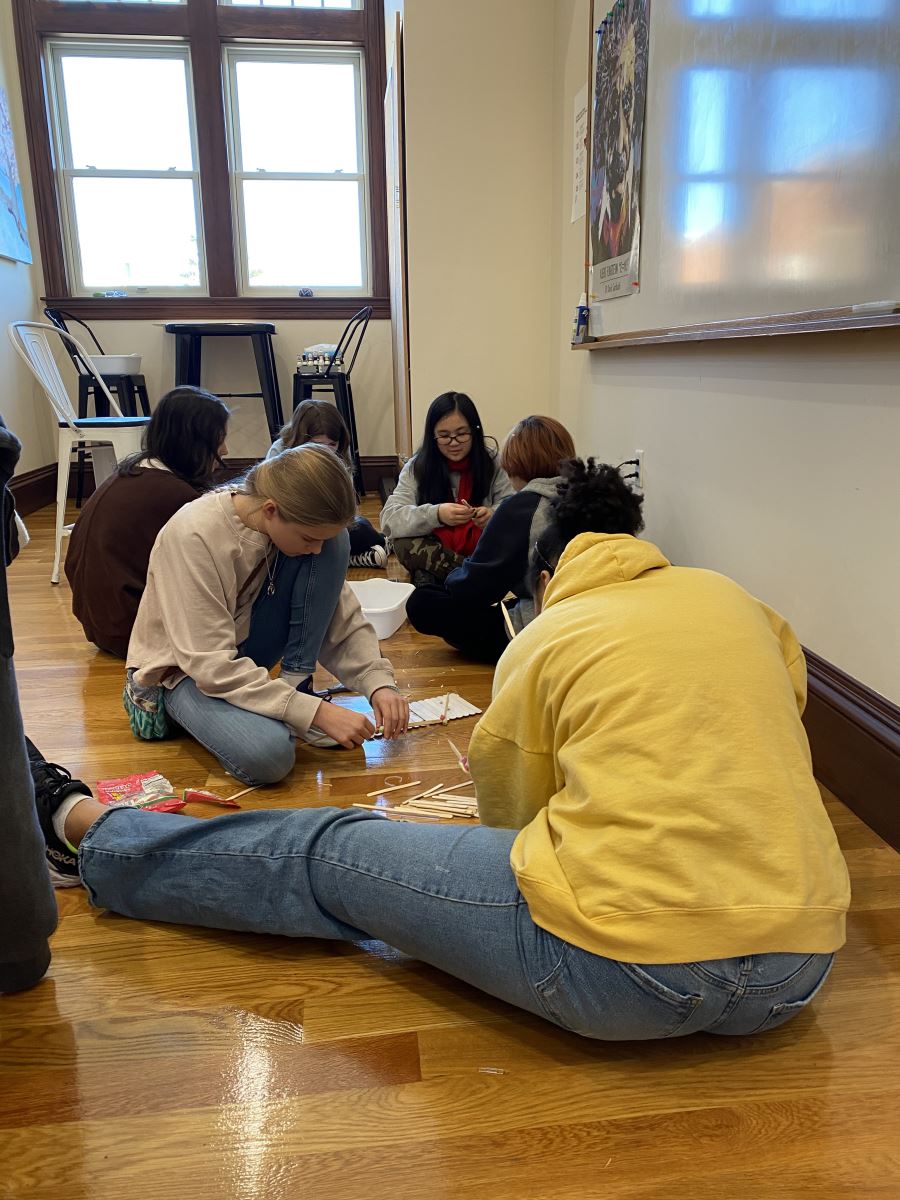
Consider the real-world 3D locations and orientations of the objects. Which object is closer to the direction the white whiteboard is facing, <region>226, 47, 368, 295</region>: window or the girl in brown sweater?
the girl in brown sweater

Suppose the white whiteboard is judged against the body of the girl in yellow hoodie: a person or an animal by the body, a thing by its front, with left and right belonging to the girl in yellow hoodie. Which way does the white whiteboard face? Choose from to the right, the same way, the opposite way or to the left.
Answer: to the left

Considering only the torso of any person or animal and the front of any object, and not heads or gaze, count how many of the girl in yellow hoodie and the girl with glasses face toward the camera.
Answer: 1

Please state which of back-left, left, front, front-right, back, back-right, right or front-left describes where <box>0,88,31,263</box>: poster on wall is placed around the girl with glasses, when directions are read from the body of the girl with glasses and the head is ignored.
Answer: back-right

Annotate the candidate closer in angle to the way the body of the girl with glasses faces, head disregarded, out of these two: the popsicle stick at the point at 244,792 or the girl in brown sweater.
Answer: the popsicle stick

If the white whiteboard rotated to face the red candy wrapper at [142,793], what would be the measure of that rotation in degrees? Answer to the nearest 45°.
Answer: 0° — it already faces it

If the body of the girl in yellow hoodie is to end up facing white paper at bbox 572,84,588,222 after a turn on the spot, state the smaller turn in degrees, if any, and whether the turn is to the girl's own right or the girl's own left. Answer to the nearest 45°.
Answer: approximately 45° to the girl's own right

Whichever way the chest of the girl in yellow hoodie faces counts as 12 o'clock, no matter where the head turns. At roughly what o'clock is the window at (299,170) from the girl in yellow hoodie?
The window is roughly at 1 o'clock from the girl in yellow hoodie.

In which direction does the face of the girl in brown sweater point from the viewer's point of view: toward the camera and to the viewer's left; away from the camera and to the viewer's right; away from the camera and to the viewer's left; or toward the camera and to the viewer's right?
away from the camera and to the viewer's right

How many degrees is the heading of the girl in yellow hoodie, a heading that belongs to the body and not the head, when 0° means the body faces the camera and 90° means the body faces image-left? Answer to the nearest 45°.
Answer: approximately 135°
